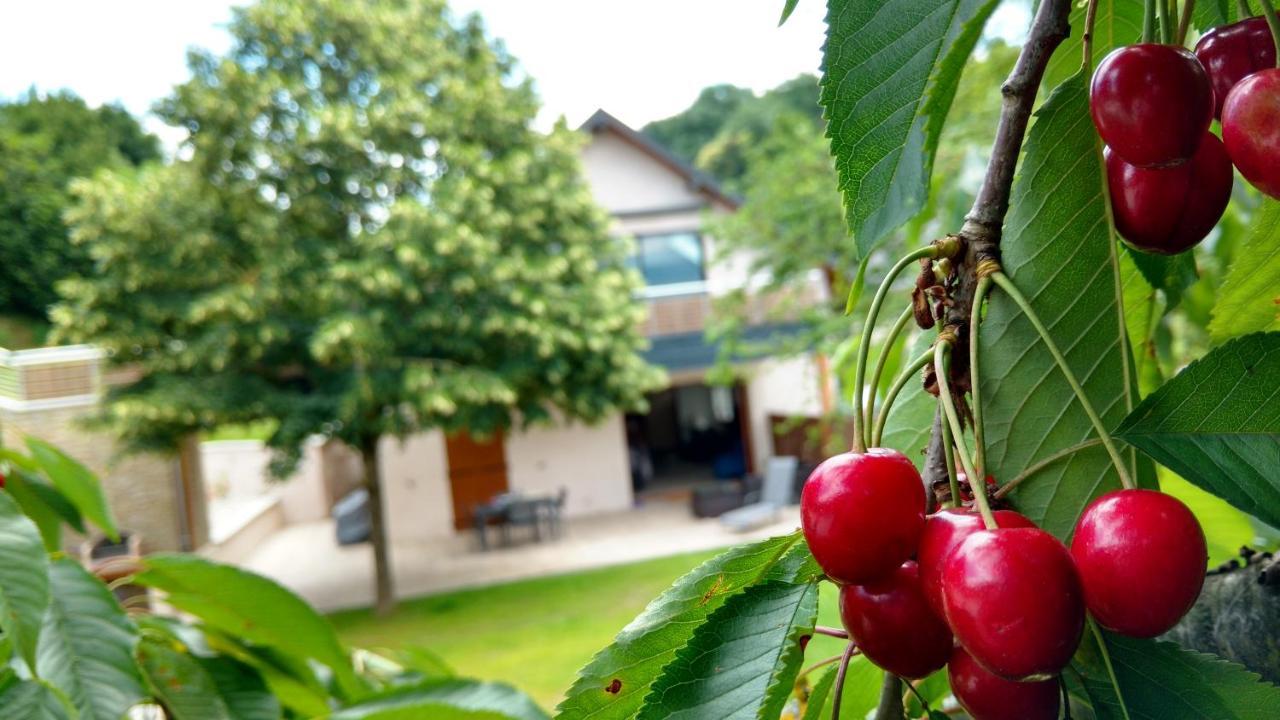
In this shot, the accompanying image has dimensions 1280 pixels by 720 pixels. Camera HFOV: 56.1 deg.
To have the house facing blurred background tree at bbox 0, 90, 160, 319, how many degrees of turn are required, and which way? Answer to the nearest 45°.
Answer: approximately 135° to its right

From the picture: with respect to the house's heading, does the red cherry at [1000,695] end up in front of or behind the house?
in front

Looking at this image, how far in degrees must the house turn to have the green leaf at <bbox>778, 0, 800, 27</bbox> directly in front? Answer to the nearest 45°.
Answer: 0° — it already faces it

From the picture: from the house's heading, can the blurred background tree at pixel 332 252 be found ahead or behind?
ahead

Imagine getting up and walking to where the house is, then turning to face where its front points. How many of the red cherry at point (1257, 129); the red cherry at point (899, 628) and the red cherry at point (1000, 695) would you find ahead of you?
3

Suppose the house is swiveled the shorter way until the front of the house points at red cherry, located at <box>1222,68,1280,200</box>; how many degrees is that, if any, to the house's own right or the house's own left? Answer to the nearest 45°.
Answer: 0° — it already faces it

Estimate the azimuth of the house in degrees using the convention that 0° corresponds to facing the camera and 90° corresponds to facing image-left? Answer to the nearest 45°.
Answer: approximately 0°
